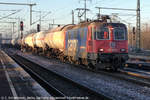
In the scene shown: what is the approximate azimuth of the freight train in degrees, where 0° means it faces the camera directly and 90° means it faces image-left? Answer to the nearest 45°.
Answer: approximately 315°
